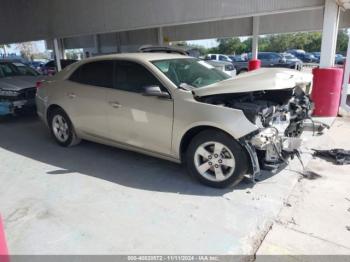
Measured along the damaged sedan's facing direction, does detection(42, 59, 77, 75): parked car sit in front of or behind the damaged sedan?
behind

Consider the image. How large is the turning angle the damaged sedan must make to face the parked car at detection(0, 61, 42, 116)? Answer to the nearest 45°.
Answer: approximately 180°

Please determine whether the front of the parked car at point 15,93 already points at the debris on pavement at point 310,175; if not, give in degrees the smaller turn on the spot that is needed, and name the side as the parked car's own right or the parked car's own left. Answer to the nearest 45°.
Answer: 0° — it already faces it

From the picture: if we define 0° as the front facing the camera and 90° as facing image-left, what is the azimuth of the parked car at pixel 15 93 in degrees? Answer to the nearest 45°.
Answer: approximately 315°

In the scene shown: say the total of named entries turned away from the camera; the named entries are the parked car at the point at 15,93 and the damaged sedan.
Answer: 0

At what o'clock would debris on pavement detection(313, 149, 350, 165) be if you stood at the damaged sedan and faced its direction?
The debris on pavement is roughly at 10 o'clock from the damaged sedan.

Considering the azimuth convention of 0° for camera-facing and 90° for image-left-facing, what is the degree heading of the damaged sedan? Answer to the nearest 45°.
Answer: approximately 315°

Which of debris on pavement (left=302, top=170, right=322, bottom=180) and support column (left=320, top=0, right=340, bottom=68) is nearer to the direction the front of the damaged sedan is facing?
the debris on pavement

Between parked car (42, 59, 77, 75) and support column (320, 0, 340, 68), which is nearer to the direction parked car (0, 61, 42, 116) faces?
the support column

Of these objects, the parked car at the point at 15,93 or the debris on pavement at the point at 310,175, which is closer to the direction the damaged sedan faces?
the debris on pavement
